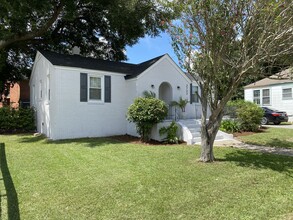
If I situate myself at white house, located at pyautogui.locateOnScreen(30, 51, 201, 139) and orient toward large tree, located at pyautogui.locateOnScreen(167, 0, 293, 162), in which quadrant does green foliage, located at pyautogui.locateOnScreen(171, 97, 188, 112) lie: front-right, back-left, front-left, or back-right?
front-left

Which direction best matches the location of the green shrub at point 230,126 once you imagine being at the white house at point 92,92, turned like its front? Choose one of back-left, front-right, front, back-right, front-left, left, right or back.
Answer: front-left

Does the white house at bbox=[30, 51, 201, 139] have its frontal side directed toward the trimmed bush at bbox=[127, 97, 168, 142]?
yes

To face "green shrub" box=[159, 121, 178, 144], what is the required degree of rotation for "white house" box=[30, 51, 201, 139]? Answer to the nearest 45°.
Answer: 0° — it already faces it

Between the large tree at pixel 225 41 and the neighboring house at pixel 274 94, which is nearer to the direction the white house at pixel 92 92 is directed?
the large tree

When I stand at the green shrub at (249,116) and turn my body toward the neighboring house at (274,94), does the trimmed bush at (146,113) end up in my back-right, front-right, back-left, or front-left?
back-left

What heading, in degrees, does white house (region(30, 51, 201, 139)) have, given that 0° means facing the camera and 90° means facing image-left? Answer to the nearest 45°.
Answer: approximately 315°

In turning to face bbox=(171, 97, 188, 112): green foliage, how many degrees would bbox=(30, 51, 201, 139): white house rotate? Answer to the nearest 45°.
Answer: approximately 45° to its left

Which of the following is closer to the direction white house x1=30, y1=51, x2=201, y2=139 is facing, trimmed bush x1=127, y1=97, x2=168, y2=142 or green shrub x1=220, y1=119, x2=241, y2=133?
the trimmed bush
